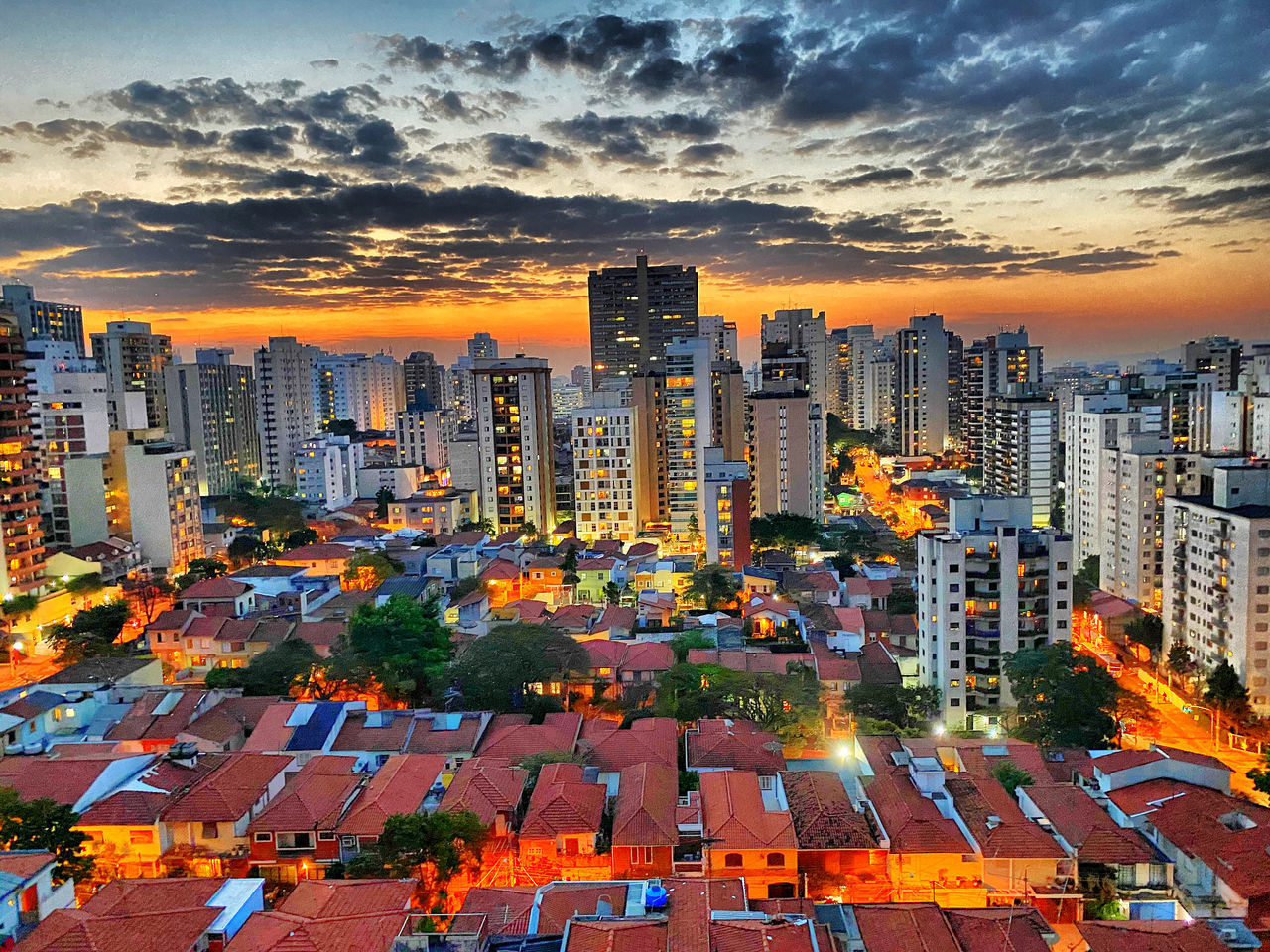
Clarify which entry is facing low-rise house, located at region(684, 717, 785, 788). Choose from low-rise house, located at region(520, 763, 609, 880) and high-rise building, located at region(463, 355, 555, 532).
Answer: the high-rise building

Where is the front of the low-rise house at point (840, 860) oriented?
toward the camera

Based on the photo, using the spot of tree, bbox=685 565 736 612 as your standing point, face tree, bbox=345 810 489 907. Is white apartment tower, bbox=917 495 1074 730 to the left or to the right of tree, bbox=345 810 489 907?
left

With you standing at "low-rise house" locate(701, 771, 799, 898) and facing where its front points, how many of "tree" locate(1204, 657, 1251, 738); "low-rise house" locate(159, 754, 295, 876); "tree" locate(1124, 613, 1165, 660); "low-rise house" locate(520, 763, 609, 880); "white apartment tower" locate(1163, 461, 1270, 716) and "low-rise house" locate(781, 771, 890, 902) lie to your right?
2

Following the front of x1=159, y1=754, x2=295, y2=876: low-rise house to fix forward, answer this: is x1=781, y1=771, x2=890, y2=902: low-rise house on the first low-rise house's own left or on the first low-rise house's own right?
on the first low-rise house's own left

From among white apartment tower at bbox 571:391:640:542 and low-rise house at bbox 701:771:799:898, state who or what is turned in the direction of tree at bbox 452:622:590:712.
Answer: the white apartment tower

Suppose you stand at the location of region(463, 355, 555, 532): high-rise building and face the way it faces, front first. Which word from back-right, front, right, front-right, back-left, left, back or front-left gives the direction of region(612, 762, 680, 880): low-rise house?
front

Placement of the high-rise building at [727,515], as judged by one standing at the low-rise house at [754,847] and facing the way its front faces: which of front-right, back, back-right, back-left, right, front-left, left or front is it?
back

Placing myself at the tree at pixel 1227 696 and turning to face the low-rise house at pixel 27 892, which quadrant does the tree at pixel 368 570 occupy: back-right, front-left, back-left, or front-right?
front-right

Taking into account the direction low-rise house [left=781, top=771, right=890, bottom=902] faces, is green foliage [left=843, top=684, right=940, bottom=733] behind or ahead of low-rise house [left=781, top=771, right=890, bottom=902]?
behind

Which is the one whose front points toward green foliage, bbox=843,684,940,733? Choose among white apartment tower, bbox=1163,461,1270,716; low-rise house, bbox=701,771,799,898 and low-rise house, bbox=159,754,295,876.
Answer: the white apartment tower

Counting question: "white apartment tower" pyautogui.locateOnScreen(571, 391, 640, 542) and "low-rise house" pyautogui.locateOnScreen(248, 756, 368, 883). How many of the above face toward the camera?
2

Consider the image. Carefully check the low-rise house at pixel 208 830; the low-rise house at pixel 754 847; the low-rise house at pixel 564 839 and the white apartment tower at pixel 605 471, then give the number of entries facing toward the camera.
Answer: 4

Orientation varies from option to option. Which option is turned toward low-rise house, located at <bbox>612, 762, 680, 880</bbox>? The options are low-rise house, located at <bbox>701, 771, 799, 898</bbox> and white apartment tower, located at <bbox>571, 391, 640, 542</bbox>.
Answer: the white apartment tower

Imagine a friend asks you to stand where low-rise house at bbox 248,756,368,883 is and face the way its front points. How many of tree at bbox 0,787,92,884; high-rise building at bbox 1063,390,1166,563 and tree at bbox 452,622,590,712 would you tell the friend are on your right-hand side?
1

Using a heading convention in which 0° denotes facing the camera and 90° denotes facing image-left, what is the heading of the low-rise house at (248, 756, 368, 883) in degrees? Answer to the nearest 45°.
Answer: approximately 0°

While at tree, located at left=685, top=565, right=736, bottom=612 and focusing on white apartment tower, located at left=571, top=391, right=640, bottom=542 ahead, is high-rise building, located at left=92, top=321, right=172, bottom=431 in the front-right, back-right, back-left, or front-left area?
front-left
